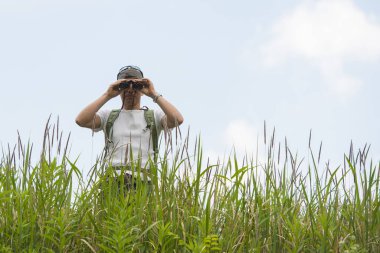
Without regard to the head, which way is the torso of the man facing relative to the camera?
toward the camera

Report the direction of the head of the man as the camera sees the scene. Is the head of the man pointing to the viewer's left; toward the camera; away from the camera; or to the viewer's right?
toward the camera
